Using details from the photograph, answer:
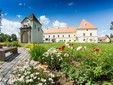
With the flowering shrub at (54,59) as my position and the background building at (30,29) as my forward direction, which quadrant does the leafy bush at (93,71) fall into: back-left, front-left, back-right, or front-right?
back-right

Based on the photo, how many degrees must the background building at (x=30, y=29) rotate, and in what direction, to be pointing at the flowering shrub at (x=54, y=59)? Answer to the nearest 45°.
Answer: approximately 45° to its left

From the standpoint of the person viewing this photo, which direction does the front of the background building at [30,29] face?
facing the viewer and to the left of the viewer

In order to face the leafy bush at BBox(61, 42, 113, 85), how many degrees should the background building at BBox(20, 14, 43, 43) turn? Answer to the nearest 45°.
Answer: approximately 45° to its left

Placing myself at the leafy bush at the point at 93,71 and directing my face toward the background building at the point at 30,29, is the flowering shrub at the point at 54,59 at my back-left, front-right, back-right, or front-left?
front-left
